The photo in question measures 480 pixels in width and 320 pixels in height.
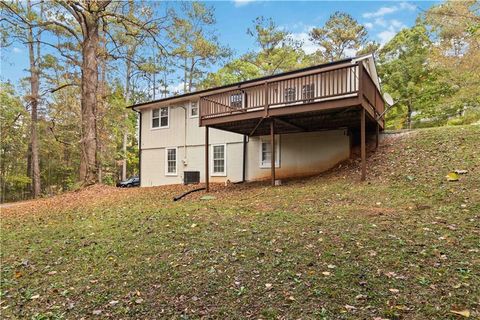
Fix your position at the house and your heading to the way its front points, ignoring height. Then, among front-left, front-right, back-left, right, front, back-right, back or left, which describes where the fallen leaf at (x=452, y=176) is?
right

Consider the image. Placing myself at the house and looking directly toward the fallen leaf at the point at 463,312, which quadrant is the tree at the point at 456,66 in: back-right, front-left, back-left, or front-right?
back-left

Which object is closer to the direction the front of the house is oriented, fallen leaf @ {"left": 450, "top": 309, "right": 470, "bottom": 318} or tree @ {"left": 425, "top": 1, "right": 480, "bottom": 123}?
the tree

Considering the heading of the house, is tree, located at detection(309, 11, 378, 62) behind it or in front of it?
in front

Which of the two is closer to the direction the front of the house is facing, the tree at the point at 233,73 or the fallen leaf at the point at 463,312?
the tree

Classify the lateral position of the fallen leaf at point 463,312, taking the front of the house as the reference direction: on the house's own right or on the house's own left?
on the house's own right

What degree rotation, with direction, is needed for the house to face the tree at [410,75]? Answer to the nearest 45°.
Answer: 0° — it already faces it

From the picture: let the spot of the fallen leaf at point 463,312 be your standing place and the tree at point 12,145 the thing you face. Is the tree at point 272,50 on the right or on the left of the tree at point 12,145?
right

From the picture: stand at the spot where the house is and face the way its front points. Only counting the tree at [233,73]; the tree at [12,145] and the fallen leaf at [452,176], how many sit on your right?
1

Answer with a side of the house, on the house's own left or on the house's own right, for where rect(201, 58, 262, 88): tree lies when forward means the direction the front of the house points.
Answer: on the house's own left

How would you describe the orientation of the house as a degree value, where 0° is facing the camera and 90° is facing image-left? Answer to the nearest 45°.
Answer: approximately 225°
